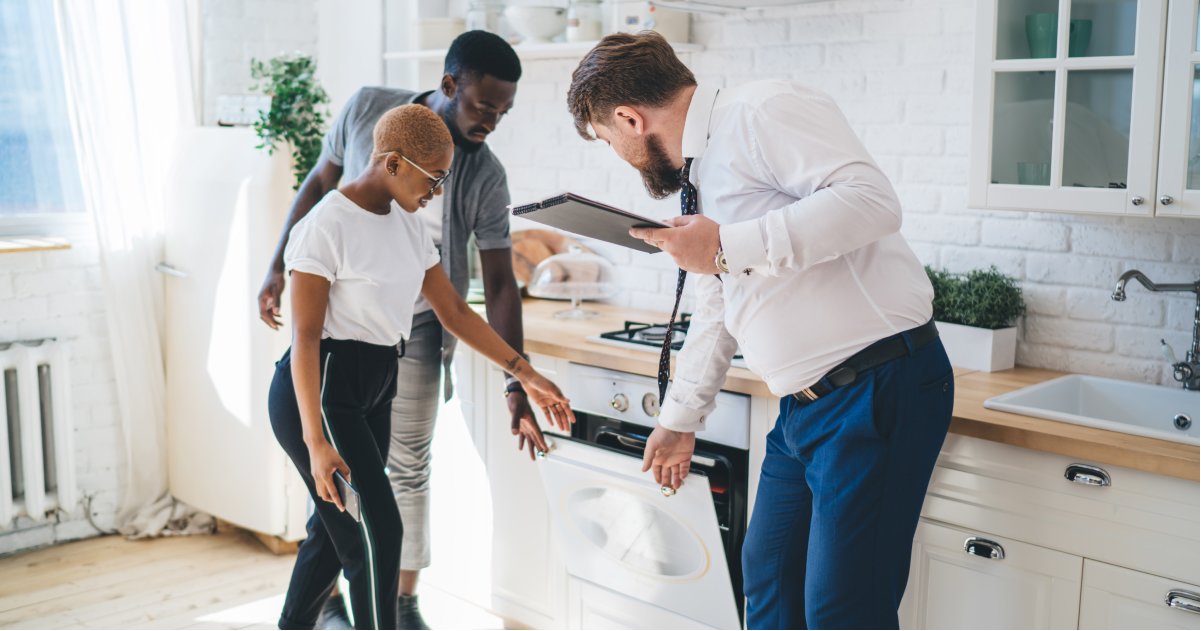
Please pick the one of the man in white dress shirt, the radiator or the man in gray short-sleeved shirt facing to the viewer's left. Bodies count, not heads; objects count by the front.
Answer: the man in white dress shirt

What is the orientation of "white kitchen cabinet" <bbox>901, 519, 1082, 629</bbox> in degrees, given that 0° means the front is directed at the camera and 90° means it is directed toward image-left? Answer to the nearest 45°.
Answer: approximately 45°

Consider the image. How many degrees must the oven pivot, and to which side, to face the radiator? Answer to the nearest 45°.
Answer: approximately 90° to its right

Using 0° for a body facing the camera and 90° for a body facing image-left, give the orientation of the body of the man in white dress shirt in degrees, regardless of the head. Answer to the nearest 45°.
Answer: approximately 90°

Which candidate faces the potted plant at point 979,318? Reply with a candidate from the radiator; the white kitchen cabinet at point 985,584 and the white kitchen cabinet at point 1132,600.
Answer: the radiator

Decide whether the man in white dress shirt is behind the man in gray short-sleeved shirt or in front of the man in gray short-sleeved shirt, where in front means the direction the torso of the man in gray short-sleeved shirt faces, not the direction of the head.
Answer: in front

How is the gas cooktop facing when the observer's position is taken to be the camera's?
facing the viewer and to the left of the viewer

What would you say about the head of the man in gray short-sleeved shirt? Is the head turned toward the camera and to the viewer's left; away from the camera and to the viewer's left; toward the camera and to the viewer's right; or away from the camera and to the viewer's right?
toward the camera and to the viewer's right

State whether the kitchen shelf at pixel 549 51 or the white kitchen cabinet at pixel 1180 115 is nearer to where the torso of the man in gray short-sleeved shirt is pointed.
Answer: the white kitchen cabinet

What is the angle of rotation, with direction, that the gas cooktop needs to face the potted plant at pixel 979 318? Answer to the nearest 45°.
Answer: approximately 135° to its left

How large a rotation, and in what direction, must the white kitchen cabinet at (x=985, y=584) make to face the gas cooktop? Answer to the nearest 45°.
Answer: approximately 90° to its right

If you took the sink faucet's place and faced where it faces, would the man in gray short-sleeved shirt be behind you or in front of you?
in front
